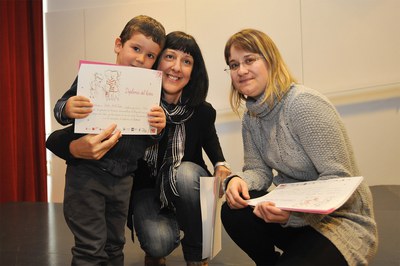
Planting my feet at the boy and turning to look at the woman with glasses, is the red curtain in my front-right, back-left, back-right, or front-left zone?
back-left

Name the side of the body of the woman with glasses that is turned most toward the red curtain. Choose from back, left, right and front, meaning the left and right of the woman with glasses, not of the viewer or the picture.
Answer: right

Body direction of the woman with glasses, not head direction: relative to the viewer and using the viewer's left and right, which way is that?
facing the viewer and to the left of the viewer
